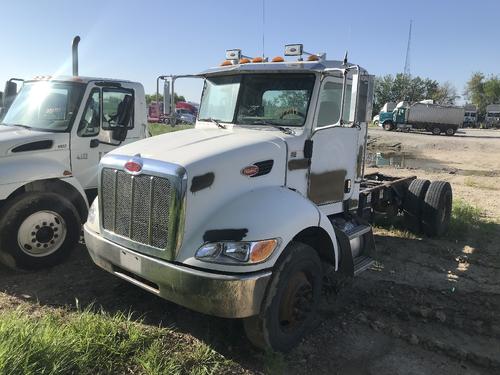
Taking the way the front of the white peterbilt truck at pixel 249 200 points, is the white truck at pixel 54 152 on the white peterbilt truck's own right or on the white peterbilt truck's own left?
on the white peterbilt truck's own right

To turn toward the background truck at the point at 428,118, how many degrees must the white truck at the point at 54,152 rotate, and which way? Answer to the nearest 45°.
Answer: approximately 180°

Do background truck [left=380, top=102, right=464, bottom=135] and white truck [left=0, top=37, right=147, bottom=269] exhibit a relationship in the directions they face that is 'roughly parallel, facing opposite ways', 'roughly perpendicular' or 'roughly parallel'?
roughly perpendicular

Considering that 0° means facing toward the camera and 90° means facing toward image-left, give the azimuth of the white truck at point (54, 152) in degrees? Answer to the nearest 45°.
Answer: approximately 45°

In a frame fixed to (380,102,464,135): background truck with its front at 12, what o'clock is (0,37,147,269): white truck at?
The white truck is roughly at 9 o'clock from the background truck.

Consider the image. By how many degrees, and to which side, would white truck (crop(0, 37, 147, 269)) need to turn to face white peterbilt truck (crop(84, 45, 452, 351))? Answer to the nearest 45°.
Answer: approximately 90° to its left

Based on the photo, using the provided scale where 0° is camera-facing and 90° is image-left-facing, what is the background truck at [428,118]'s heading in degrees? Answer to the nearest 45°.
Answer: approximately 90°

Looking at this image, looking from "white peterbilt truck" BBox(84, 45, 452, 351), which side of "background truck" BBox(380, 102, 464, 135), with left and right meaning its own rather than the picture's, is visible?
left

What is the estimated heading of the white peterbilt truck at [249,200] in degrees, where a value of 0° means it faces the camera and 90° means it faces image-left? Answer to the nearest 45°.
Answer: approximately 45°
